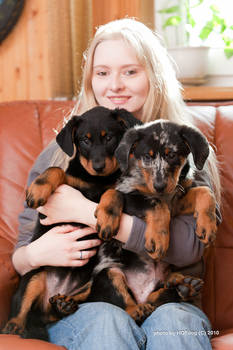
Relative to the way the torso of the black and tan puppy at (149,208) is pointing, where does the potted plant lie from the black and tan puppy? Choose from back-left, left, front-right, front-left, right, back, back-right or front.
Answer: back

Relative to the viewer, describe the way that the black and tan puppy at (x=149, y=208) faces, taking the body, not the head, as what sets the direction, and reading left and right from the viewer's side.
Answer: facing the viewer

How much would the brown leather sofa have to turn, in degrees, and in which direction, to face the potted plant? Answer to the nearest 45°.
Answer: approximately 135° to its left

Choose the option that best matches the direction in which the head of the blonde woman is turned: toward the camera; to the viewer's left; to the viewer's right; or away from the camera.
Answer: toward the camera

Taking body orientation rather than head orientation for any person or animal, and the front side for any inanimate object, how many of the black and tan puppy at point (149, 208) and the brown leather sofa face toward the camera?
2

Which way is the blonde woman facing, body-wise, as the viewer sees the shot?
toward the camera
